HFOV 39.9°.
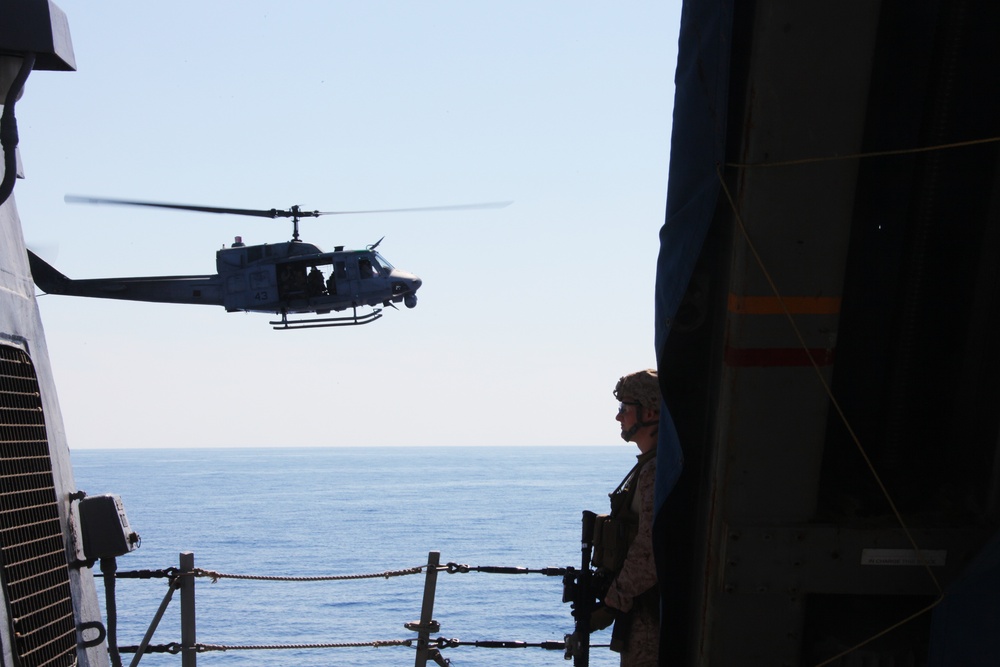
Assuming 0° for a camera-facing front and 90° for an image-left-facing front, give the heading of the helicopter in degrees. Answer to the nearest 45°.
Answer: approximately 270°

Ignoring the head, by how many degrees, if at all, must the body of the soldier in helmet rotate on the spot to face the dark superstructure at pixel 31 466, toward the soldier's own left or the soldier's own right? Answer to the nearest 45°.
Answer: approximately 45° to the soldier's own left

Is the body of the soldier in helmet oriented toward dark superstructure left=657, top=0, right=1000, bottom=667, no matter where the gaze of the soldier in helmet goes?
no

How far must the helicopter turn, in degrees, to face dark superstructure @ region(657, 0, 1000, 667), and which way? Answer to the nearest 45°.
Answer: approximately 90° to its right

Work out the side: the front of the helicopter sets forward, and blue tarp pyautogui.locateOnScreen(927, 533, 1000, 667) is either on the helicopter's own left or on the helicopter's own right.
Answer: on the helicopter's own right

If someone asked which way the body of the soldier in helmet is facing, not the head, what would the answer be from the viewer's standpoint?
to the viewer's left

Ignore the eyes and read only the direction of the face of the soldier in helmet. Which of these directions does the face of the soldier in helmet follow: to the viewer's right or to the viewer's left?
to the viewer's left

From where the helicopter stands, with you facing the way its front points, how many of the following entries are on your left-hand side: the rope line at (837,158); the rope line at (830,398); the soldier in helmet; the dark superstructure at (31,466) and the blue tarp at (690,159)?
0

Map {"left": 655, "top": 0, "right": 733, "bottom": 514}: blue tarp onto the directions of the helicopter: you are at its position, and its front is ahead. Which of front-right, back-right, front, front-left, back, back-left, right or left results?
right

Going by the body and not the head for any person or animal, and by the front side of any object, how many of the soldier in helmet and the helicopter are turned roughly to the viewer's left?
1

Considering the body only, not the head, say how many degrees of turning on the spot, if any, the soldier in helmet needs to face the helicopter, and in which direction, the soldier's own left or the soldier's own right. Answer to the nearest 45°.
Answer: approximately 90° to the soldier's own right

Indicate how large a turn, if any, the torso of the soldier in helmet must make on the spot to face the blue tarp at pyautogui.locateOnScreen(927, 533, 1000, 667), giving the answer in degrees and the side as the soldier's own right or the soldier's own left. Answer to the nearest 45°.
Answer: approximately 135° to the soldier's own left

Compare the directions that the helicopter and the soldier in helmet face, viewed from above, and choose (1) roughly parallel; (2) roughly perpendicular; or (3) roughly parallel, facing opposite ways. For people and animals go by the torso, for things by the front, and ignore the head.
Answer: roughly parallel, facing opposite ways

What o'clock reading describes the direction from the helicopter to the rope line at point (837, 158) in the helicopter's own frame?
The rope line is roughly at 3 o'clock from the helicopter.

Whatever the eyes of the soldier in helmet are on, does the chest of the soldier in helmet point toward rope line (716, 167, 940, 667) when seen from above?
no

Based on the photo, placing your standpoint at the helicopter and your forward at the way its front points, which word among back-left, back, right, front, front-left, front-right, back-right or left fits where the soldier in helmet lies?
right
